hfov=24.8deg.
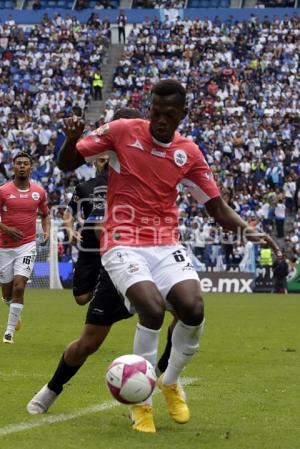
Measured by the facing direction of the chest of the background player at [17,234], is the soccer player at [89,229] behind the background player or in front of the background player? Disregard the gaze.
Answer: in front

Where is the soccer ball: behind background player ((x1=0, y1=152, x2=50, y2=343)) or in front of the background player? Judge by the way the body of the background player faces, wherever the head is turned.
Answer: in front

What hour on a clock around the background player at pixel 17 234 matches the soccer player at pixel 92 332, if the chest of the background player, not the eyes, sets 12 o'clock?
The soccer player is roughly at 12 o'clock from the background player.

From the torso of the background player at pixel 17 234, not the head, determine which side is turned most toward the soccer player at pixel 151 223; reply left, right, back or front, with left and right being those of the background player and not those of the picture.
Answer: front

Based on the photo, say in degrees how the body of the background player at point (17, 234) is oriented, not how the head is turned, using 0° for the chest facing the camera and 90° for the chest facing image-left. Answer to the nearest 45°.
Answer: approximately 0°
